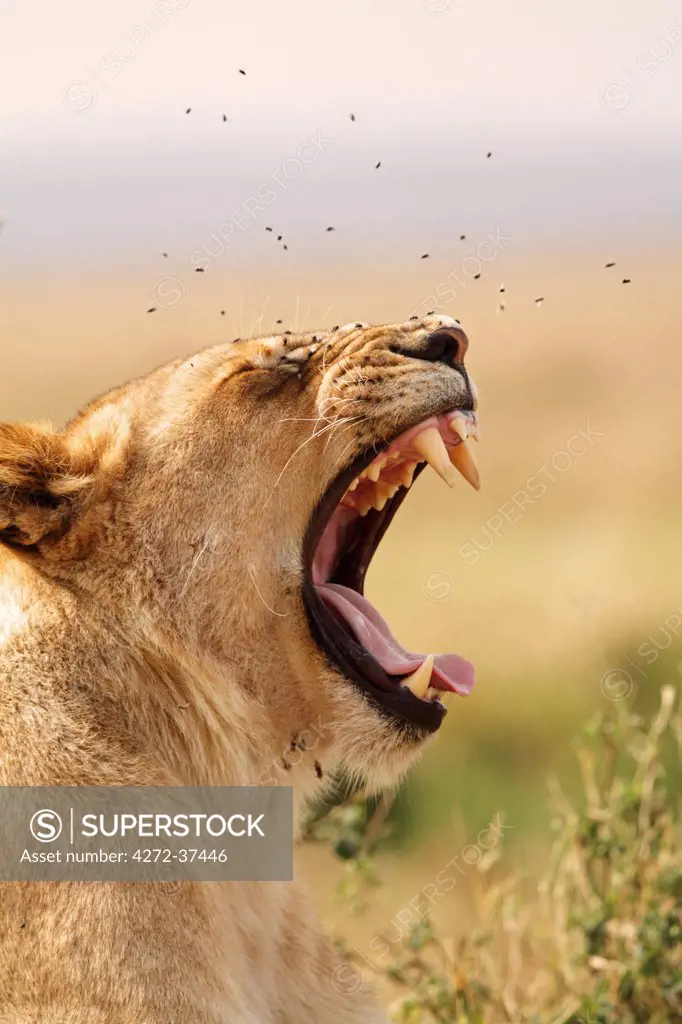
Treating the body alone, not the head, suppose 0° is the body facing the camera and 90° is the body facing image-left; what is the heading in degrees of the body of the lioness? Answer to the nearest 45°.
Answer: approximately 270°
